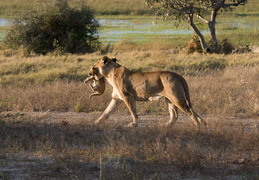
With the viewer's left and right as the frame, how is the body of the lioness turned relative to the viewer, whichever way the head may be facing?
facing to the left of the viewer

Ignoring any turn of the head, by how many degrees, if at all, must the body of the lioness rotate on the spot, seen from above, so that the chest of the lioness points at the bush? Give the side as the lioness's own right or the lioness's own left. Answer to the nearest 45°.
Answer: approximately 90° to the lioness's own right
